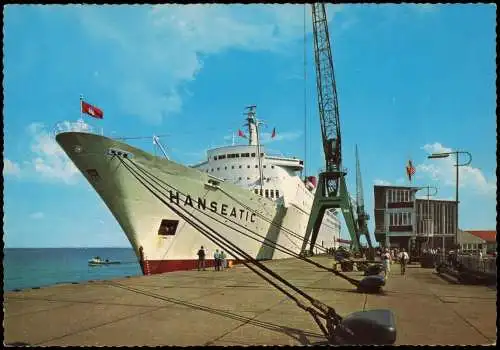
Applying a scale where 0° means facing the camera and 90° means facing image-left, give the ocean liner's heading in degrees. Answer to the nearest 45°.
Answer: approximately 45°

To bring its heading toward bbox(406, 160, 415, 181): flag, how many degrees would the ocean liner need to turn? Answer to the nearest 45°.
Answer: approximately 180°
